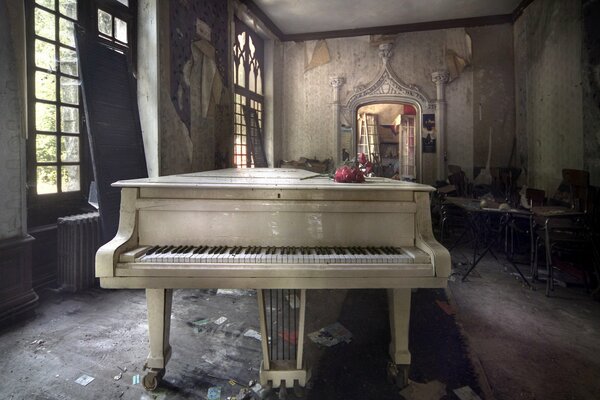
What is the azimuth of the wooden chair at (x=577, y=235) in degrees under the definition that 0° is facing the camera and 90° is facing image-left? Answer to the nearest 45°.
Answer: approximately 45°

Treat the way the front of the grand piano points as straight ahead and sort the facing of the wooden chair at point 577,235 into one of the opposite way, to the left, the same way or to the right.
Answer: to the right

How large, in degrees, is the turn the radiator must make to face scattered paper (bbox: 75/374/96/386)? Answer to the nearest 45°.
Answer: approximately 45° to its right

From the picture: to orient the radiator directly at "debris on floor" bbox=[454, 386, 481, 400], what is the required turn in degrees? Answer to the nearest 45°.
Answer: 0° — it already faces it

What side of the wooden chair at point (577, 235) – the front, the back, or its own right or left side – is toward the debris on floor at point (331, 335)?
front

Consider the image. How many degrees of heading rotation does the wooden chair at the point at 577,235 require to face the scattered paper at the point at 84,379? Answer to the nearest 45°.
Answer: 0° — it already faces it

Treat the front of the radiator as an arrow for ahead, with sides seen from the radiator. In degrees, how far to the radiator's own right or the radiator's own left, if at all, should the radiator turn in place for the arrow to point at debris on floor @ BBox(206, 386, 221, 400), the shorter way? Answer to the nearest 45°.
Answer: approximately 45° to the radiator's own right

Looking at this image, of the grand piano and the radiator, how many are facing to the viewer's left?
0

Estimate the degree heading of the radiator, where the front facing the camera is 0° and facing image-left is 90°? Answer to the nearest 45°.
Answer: approximately 315°
